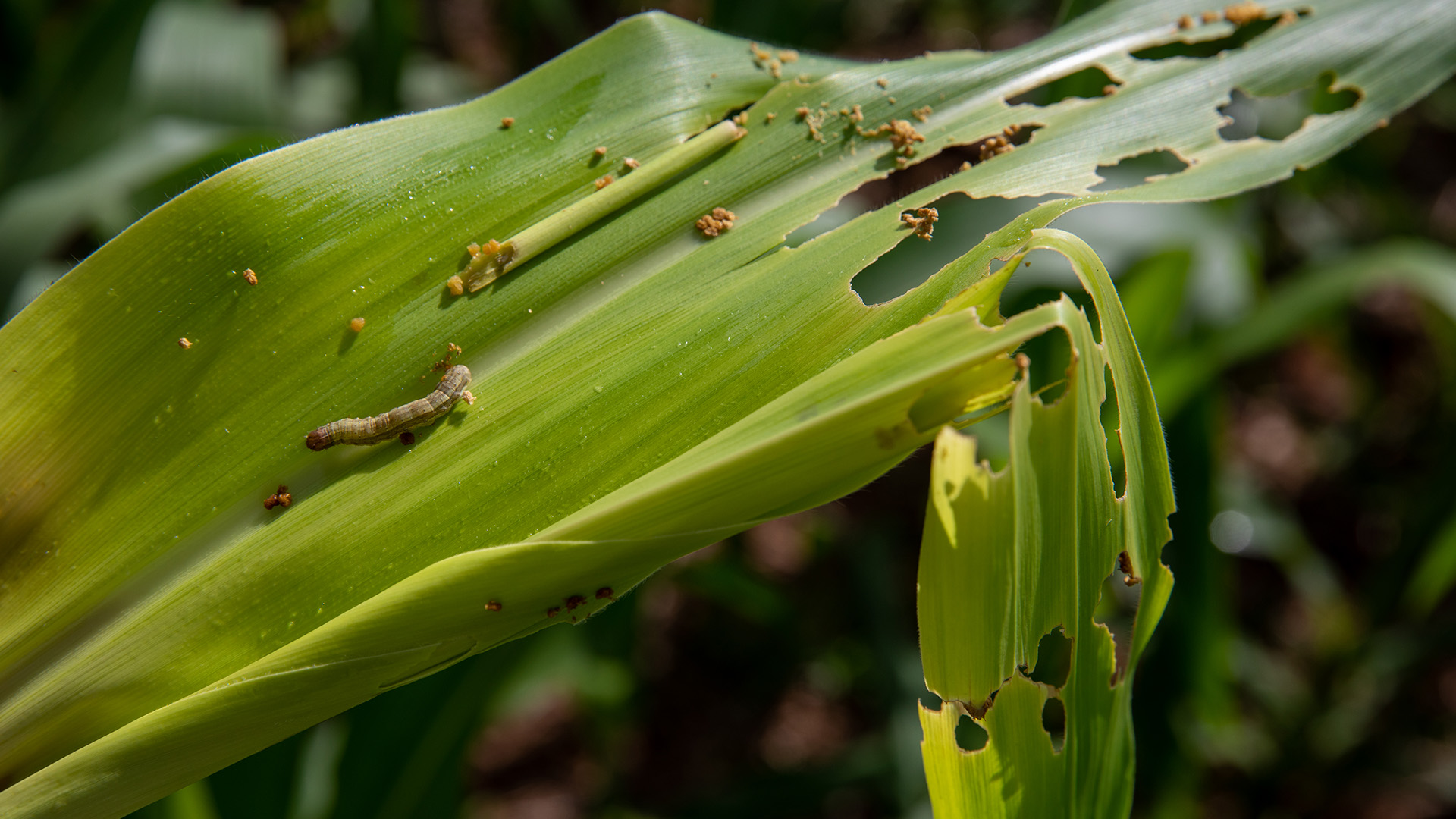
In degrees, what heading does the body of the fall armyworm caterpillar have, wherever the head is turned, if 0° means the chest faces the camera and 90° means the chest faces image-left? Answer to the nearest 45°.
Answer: approximately 90°
